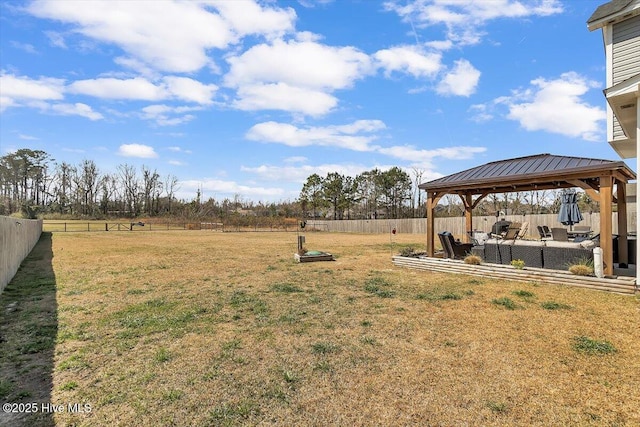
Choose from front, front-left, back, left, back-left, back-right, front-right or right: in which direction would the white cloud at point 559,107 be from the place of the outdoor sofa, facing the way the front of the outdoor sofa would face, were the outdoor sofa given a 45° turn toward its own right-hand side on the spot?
front-left

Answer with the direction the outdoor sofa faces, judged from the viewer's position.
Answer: facing away from the viewer
